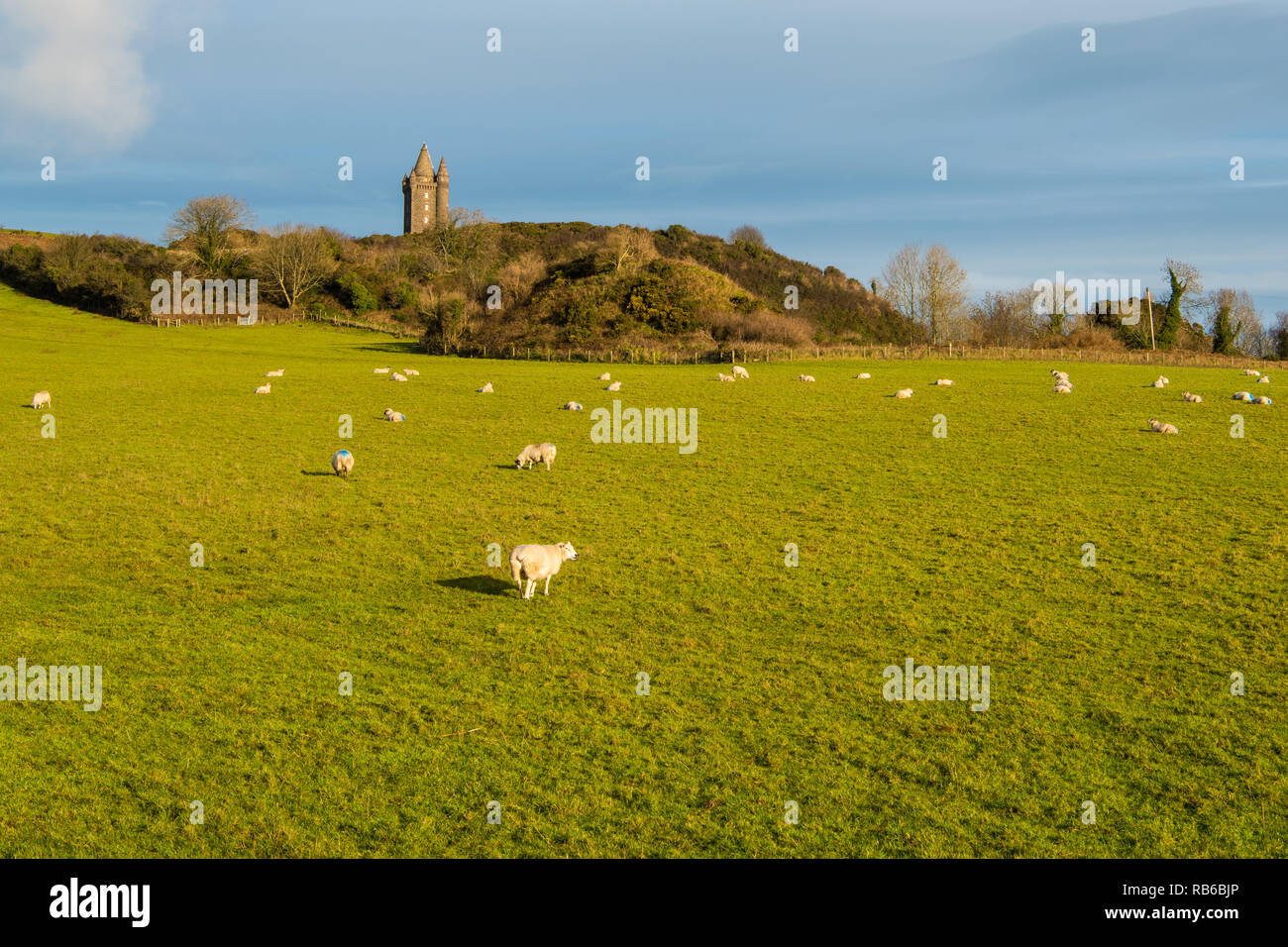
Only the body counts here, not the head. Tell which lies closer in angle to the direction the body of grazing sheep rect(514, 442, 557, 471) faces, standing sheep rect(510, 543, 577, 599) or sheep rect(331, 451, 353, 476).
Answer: the sheep

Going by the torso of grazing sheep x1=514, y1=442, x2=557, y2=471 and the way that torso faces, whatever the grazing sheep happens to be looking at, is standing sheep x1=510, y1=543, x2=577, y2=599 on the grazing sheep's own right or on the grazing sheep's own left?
on the grazing sheep's own left

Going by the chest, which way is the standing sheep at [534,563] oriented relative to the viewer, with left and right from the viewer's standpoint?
facing away from the viewer and to the right of the viewer

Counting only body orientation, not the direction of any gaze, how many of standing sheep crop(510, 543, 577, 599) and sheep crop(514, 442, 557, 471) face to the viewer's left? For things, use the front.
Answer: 1

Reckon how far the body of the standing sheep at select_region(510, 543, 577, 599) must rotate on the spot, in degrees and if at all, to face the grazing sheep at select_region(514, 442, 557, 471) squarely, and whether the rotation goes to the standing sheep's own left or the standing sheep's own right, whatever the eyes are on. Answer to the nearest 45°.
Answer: approximately 45° to the standing sheep's own left

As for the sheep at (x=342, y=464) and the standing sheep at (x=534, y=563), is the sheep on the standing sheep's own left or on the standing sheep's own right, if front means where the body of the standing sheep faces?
on the standing sheep's own left

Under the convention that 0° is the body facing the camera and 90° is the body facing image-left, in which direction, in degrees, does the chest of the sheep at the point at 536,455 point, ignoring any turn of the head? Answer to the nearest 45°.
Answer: approximately 90°
